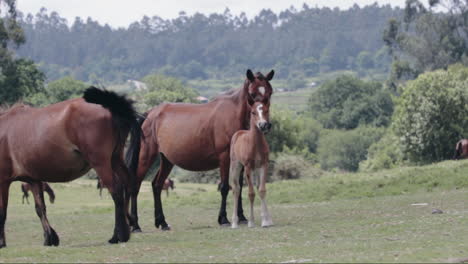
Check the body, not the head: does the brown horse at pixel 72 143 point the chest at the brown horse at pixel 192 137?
no

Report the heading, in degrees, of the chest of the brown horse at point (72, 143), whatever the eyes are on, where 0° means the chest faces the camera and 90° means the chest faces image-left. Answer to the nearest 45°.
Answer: approximately 90°

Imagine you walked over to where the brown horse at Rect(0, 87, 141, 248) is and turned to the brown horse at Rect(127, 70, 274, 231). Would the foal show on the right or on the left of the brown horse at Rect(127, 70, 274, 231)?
right

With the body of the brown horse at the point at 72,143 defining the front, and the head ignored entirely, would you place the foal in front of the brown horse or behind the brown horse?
behind
